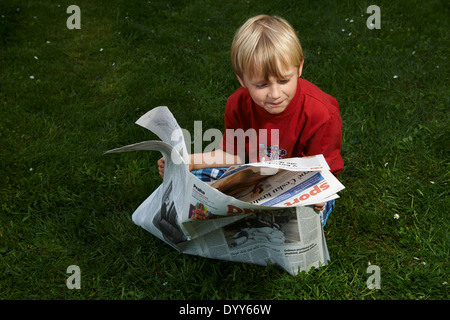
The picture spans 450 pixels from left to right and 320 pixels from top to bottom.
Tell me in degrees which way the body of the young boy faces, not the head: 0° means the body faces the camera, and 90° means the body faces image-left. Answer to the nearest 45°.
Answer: approximately 0°
